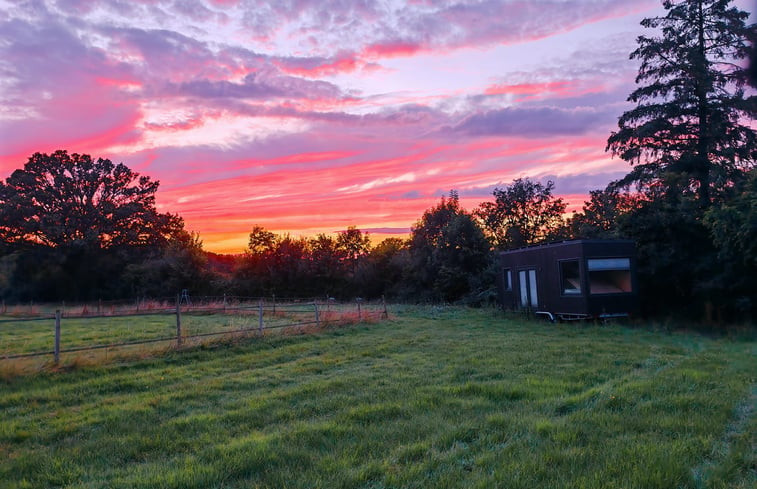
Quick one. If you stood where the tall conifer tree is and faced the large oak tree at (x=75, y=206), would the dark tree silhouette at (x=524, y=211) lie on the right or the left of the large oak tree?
right

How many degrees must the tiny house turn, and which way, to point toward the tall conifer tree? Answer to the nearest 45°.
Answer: approximately 180°

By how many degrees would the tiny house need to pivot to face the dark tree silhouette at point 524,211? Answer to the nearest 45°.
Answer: approximately 135° to its right

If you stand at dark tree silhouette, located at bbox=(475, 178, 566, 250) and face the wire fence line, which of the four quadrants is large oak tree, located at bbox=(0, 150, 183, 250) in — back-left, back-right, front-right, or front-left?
front-right

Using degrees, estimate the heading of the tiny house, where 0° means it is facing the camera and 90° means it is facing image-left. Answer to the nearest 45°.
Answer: approximately 45°

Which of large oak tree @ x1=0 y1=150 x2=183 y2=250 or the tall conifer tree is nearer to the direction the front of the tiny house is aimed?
the large oak tree

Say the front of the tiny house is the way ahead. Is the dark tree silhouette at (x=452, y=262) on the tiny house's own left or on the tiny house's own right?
on the tiny house's own right

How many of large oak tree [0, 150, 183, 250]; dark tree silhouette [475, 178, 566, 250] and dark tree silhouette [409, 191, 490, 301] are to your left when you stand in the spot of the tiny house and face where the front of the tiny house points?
0

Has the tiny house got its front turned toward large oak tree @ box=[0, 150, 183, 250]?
no

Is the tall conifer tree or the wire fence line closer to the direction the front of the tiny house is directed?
the wire fence line

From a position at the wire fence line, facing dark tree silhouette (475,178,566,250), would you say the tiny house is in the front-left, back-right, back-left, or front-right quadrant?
front-right

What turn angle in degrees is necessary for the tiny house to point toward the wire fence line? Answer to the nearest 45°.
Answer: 0° — it already faces it

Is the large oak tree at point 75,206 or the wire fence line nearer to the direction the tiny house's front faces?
the wire fence line
